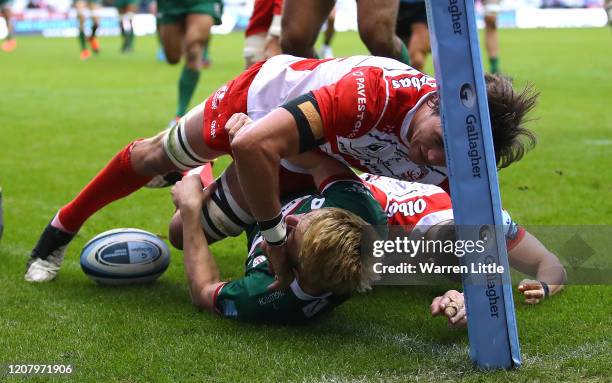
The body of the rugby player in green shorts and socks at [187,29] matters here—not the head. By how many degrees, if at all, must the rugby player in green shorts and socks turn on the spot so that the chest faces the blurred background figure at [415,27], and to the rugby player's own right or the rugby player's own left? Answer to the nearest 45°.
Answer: approximately 90° to the rugby player's own left

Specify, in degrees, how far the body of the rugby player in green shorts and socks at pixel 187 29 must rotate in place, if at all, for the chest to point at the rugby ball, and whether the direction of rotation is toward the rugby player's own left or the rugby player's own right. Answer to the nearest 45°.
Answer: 0° — they already face it

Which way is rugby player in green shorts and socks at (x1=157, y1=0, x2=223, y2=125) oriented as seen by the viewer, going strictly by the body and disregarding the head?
toward the camera

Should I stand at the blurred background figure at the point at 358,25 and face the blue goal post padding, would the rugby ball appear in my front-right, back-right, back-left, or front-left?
front-right

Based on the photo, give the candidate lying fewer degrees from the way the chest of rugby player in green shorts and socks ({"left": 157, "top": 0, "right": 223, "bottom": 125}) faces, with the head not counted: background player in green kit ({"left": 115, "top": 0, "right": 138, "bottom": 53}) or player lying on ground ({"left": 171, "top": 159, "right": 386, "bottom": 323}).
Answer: the player lying on ground

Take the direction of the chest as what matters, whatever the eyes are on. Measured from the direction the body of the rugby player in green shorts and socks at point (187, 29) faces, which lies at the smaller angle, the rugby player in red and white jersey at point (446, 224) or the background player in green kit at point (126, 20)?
the rugby player in red and white jersey

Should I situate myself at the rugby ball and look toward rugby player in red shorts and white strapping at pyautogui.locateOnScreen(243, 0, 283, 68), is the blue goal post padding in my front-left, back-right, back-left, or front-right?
back-right

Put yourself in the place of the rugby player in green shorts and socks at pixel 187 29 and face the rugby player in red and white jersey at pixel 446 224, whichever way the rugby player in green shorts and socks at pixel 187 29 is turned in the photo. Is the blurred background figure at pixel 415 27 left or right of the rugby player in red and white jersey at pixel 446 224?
left

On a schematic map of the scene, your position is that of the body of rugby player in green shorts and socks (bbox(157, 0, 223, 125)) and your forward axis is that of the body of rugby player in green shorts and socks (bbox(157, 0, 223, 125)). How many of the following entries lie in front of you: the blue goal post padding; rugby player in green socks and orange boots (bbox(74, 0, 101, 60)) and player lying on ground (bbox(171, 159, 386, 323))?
2

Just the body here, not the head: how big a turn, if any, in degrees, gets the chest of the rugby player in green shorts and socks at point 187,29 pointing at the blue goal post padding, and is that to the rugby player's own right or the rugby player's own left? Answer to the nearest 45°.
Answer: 0° — they already face it

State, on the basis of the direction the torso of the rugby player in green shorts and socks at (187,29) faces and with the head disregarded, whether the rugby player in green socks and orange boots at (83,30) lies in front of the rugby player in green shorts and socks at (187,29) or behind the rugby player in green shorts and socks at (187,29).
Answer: behind

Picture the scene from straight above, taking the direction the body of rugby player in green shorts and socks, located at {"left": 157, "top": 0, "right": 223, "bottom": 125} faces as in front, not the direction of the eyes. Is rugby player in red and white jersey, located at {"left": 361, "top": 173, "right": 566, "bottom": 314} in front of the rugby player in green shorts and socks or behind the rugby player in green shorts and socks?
in front

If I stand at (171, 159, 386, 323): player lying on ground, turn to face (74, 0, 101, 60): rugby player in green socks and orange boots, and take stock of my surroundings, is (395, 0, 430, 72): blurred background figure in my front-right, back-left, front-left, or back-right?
front-right

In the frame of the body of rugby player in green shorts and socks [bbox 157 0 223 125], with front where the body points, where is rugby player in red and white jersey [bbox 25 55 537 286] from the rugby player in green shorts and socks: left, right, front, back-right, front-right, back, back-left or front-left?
front

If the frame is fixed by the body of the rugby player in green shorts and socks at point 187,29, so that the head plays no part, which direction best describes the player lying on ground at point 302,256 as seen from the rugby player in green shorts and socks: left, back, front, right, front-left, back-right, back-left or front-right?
front
